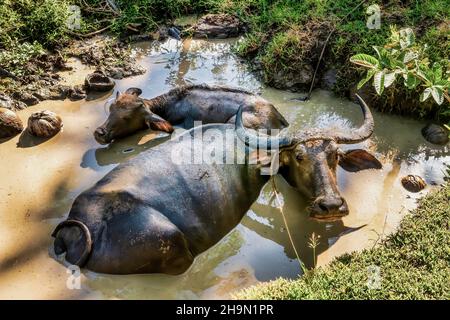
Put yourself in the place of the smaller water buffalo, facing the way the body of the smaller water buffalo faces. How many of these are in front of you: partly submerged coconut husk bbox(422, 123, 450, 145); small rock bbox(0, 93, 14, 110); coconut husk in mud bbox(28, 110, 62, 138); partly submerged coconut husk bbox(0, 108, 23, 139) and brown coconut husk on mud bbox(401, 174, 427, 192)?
3

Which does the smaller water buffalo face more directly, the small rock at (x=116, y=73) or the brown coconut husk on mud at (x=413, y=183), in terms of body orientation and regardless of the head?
the small rock

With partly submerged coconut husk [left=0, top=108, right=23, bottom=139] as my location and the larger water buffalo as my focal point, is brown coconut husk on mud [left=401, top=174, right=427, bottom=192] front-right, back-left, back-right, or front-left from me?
front-left

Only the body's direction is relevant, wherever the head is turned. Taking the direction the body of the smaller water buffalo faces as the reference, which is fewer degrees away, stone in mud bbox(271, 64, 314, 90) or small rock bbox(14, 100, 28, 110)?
the small rock

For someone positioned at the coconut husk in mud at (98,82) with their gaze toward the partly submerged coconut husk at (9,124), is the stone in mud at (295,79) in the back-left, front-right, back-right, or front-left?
back-left

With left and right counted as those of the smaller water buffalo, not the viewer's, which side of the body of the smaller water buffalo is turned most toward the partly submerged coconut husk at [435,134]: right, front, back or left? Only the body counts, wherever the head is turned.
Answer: back

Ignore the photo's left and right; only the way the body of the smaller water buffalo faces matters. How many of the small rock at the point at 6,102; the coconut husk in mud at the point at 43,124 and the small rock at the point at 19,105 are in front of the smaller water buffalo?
3

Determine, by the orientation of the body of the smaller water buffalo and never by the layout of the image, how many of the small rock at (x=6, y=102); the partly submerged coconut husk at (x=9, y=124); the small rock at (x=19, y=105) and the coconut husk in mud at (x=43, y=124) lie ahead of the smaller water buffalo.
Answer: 4

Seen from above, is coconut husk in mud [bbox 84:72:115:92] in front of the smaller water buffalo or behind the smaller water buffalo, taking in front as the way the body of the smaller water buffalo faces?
in front

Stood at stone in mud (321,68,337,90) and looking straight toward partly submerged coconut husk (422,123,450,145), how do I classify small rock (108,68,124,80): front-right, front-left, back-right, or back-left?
back-right

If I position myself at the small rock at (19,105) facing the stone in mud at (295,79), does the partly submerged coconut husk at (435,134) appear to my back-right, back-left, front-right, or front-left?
front-right

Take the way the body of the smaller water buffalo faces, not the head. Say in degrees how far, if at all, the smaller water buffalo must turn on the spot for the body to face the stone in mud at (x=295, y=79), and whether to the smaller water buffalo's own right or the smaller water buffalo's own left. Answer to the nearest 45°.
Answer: approximately 135° to the smaller water buffalo's own right

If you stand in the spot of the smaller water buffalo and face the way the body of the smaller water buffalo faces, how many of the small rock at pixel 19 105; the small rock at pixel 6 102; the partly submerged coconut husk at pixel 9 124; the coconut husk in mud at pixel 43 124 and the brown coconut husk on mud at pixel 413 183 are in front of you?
4

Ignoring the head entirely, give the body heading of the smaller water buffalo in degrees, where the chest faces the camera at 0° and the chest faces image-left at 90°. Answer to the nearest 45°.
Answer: approximately 90°

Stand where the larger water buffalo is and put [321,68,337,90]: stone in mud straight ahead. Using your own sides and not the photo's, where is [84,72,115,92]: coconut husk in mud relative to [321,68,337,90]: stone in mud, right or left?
left

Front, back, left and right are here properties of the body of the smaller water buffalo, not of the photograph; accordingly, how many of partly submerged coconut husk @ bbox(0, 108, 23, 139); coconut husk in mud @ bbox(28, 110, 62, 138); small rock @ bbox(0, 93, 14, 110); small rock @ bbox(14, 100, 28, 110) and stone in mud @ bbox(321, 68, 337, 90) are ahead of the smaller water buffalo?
4

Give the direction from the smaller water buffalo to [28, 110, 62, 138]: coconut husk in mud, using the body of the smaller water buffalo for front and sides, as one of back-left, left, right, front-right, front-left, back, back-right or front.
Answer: front

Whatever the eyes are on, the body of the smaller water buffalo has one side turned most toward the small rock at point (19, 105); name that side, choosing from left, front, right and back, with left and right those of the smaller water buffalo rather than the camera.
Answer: front

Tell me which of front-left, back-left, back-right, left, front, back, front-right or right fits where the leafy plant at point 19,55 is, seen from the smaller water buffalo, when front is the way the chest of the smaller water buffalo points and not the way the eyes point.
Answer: front-right

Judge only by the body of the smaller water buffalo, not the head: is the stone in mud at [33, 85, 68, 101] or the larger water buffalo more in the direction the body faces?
the stone in mud

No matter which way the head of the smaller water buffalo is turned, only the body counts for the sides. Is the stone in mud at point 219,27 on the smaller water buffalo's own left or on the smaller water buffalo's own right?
on the smaller water buffalo's own right
